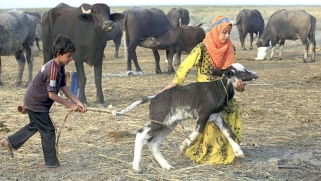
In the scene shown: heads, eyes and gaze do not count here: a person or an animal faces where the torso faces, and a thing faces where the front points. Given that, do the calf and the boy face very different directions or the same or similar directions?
same or similar directions

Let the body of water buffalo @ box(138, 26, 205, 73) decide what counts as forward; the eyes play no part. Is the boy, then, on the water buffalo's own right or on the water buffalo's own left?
on the water buffalo's own left

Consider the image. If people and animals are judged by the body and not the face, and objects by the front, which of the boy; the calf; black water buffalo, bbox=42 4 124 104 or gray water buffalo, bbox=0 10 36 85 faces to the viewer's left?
gray water buffalo, bbox=0 10 36 85

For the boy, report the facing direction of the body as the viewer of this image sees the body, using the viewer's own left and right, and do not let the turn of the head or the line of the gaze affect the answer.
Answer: facing to the right of the viewer

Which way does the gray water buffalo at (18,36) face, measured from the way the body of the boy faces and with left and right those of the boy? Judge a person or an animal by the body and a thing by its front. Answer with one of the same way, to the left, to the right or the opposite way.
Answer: the opposite way

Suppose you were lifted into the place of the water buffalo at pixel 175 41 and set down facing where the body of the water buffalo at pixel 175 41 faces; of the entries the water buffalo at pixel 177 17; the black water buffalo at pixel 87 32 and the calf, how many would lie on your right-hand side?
1

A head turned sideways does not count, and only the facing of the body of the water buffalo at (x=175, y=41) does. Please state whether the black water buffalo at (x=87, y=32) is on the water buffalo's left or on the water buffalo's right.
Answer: on the water buffalo's left

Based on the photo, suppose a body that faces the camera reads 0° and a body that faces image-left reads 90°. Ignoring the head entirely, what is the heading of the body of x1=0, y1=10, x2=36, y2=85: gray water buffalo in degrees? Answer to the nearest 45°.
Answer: approximately 90°

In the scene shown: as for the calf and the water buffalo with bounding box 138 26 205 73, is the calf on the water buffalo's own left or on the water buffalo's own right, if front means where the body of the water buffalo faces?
on the water buffalo's own left

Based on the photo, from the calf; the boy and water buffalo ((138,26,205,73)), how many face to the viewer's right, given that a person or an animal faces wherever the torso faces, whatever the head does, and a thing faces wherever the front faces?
2

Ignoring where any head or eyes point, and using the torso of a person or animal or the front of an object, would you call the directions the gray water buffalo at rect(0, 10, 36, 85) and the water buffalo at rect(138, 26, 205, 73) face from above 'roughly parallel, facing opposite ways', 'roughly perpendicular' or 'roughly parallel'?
roughly parallel

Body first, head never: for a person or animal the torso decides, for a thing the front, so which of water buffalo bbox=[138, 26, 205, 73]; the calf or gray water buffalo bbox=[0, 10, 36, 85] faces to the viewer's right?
the calf

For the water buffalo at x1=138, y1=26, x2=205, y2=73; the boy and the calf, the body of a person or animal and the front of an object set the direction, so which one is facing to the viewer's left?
the water buffalo

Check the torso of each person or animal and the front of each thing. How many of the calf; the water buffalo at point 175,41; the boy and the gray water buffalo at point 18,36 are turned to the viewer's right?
2

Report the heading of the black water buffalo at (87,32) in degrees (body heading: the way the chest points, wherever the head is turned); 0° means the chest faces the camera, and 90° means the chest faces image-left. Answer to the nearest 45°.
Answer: approximately 315°

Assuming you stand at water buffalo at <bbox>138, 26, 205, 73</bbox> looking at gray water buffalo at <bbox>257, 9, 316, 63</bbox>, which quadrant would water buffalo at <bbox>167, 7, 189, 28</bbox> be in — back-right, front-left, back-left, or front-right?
front-left

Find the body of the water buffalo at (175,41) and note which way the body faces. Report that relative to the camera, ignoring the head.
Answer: to the viewer's left

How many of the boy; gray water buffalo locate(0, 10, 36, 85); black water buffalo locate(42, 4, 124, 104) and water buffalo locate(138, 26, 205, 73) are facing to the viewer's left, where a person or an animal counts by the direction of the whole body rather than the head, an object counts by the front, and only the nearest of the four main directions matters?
2

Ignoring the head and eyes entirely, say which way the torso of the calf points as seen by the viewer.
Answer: to the viewer's right
